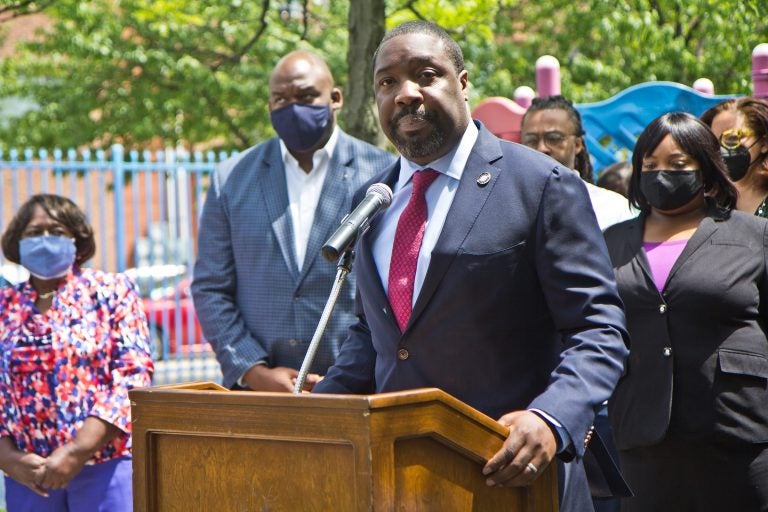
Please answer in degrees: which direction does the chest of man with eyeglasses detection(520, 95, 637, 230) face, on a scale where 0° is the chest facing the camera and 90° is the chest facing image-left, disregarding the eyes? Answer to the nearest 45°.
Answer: approximately 45°

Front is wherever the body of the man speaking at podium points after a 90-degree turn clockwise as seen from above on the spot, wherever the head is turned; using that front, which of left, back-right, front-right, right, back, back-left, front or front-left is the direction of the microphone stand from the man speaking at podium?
left

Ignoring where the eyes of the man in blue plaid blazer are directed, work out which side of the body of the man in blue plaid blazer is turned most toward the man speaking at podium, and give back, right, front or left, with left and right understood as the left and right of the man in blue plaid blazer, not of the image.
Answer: front

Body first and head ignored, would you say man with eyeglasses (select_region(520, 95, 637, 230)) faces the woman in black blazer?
no

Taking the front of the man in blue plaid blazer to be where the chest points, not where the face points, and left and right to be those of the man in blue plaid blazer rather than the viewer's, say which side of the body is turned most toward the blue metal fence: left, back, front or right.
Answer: back

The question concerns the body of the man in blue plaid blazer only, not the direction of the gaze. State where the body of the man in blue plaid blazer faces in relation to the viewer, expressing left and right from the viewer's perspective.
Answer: facing the viewer

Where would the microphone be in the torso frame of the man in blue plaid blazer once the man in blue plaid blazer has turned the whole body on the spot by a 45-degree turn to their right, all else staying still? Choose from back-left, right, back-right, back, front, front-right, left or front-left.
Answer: front-left

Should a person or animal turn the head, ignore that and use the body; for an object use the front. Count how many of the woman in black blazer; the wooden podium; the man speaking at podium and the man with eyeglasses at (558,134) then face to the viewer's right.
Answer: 0

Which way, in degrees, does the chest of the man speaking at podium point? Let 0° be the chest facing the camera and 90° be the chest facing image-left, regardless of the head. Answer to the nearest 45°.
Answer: approximately 45°

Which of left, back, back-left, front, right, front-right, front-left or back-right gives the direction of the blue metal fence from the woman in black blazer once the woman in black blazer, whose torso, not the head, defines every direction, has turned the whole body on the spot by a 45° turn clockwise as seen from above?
front-right

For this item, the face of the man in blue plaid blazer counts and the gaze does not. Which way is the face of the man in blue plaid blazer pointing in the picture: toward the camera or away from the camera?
toward the camera

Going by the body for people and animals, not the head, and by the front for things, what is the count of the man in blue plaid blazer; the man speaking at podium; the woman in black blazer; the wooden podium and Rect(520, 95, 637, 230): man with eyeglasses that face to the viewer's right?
0

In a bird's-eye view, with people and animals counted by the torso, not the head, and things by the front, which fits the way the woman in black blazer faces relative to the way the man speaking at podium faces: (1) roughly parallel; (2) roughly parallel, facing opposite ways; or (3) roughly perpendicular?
roughly parallel

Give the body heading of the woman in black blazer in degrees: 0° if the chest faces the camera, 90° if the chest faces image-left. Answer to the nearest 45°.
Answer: approximately 45°

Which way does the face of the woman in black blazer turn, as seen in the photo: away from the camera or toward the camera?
toward the camera

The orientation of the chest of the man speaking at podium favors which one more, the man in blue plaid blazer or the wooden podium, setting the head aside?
the wooden podium
